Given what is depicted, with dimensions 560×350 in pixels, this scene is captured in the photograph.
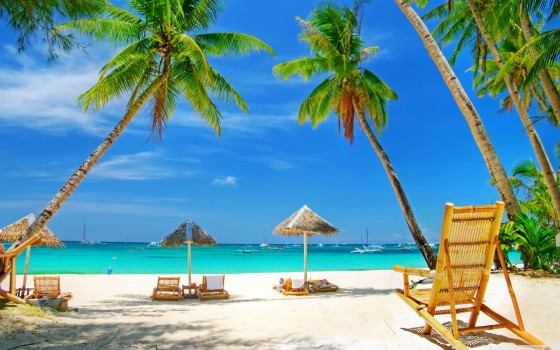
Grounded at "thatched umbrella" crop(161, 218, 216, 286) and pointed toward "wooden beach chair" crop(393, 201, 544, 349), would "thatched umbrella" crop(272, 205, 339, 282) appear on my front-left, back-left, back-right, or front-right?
front-left

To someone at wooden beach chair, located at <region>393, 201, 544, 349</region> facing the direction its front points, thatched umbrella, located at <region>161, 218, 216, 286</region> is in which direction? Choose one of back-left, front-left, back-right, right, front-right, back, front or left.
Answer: front

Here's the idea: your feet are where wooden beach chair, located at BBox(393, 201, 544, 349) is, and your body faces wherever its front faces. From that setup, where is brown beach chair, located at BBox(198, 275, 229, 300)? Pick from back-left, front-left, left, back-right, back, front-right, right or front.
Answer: front

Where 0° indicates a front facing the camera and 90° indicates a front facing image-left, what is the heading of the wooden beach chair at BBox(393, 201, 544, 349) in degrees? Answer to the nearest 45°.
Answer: approximately 135°

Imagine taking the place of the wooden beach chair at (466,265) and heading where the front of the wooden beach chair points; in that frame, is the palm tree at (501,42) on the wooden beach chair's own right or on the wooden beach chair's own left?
on the wooden beach chair's own right

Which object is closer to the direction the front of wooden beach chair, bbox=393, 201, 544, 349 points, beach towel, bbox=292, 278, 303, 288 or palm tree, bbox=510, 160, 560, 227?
the beach towel

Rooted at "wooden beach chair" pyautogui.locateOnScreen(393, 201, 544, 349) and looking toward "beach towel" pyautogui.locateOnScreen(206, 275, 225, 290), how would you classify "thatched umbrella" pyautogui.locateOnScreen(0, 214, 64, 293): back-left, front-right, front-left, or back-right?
front-left

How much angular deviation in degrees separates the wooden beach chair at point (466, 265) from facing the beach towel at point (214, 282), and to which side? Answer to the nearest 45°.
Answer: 0° — it already faces it
